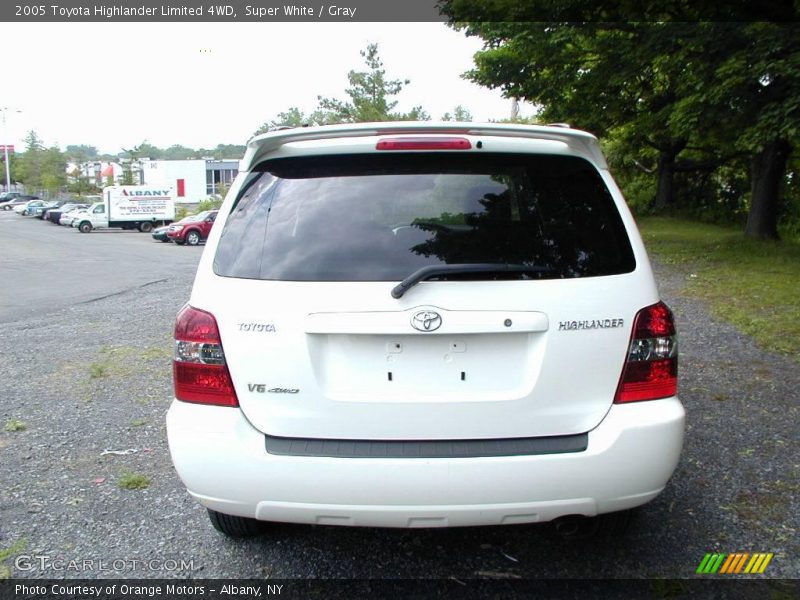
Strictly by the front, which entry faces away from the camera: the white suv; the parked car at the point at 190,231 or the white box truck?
the white suv

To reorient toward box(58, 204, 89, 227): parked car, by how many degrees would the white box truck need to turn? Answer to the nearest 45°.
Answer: approximately 45° to its right

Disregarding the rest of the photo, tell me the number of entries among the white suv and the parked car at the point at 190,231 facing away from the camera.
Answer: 1

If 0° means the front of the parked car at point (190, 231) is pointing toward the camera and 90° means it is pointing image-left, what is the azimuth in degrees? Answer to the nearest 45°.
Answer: approximately 45°

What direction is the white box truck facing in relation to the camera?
to the viewer's left

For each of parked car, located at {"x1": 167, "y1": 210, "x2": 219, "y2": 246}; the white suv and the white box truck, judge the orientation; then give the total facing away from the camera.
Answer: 1

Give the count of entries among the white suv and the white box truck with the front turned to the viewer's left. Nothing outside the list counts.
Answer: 1

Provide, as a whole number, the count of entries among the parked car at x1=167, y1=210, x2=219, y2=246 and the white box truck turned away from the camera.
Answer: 0

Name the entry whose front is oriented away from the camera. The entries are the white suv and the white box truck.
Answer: the white suv

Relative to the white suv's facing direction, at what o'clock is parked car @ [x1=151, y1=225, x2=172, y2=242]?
The parked car is roughly at 11 o'clock from the white suv.

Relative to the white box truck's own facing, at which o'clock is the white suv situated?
The white suv is roughly at 9 o'clock from the white box truck.

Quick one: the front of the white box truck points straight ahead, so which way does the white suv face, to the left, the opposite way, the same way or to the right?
to the right

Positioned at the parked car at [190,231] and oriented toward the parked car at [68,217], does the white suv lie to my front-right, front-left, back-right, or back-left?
back-left

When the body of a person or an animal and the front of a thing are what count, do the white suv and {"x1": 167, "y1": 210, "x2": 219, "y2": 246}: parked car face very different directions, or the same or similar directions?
very different directions

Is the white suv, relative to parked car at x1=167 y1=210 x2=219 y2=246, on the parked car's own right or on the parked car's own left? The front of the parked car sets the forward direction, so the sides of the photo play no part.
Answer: on the parked car's own left

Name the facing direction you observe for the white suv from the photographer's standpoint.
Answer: facing away from the viewer

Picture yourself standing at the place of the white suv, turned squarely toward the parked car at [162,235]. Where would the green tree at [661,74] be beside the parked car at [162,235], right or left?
right
